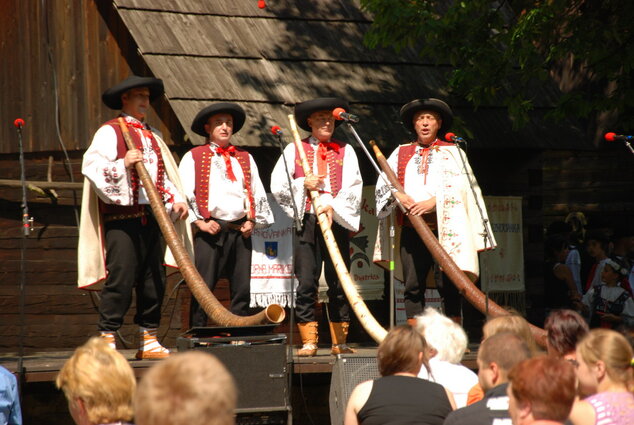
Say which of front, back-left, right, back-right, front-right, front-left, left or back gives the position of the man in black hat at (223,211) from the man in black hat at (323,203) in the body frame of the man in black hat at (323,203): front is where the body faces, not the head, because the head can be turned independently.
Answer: right

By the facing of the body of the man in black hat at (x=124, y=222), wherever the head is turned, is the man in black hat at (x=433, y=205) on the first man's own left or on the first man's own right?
on the first man's own left

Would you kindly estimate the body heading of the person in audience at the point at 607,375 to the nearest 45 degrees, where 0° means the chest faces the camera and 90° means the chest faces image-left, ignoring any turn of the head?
approximately 135°

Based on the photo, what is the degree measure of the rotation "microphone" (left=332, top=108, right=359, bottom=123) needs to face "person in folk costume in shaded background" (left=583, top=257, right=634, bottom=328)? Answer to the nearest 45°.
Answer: approximately 135° to its right

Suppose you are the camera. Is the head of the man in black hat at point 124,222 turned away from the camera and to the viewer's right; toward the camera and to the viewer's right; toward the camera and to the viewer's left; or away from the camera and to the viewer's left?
toward the camera and to the viewer's right

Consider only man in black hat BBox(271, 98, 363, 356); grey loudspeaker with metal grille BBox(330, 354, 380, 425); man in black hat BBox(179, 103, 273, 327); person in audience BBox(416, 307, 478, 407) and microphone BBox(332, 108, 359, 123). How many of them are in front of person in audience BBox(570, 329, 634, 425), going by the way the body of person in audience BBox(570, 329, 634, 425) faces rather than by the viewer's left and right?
5

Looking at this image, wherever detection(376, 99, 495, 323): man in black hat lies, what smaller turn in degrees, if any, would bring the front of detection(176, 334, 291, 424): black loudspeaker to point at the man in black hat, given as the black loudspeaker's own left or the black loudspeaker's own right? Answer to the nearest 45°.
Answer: approximately 135° to the black loudspeaker's own left

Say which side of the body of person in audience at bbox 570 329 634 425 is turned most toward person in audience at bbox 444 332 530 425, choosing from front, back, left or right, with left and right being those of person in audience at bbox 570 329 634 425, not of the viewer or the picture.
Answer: left

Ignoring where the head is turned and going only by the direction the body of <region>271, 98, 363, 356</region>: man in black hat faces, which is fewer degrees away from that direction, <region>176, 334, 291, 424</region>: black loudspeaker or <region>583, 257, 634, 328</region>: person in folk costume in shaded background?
the black loudspeaker

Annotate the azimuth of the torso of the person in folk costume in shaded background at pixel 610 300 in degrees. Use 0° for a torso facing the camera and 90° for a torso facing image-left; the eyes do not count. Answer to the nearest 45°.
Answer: approximately 45°
